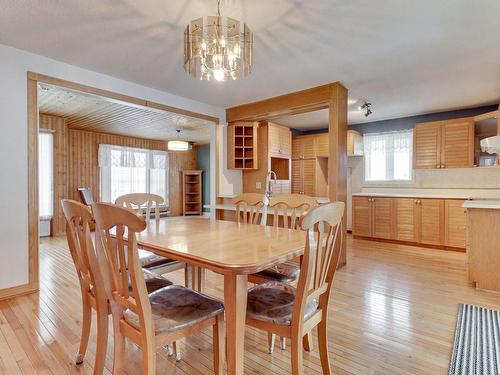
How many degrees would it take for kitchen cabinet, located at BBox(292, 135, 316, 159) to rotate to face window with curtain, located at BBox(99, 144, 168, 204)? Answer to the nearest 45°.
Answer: approximately 90° to its right

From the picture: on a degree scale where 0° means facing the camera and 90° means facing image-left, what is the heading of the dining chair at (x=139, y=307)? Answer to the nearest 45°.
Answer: approximately 225°

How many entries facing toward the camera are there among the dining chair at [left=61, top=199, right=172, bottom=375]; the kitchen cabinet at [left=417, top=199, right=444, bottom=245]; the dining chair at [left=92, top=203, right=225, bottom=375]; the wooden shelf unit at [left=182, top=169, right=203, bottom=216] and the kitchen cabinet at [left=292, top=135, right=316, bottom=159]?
3

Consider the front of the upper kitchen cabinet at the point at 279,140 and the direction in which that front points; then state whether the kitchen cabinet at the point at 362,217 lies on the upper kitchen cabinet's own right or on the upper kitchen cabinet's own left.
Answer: on the upper kitchen cabinet's own left

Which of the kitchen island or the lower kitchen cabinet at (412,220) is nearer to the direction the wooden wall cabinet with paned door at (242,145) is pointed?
the kitchen island

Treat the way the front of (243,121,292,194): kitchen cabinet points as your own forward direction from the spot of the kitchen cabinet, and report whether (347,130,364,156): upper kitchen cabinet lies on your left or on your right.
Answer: on your left

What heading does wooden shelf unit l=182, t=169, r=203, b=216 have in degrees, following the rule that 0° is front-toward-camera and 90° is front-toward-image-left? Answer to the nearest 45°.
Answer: approximately 0°

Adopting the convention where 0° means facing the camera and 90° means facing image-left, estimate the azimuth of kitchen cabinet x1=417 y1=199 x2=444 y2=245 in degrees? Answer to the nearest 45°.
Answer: approximately 0°

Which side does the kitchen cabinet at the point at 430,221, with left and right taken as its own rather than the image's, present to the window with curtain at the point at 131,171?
right
